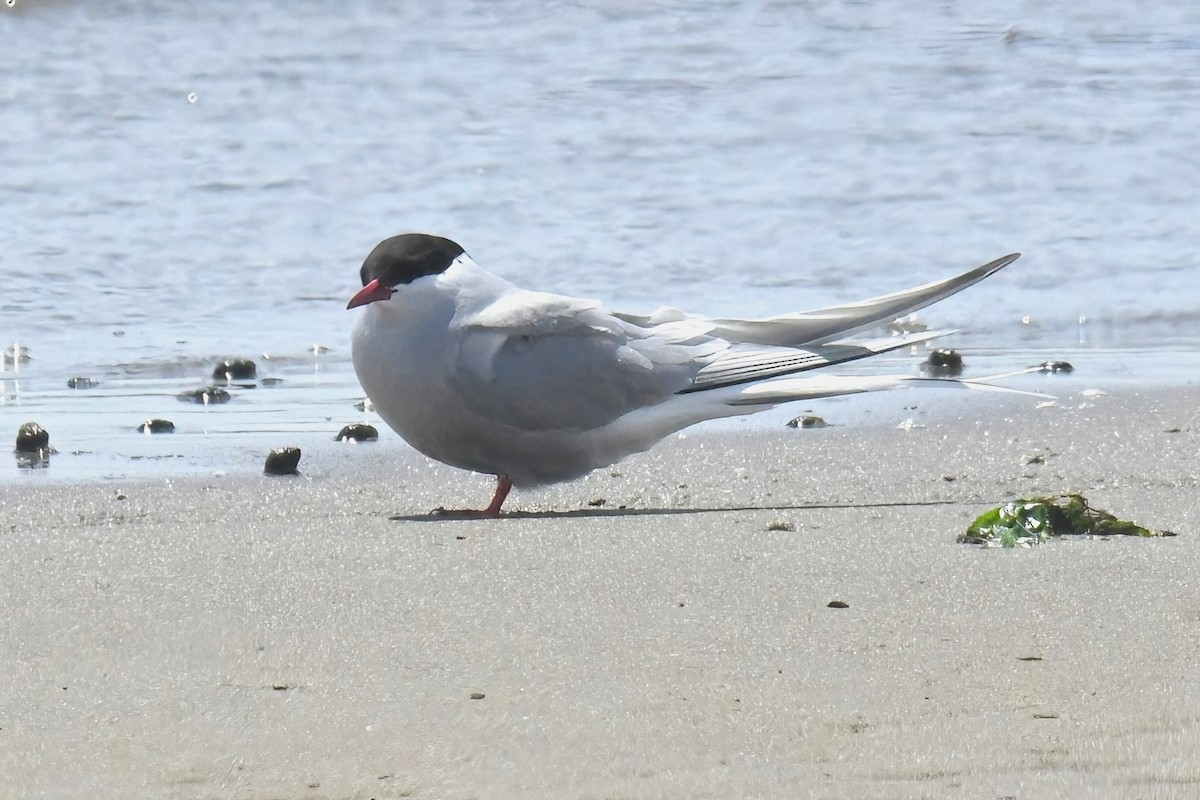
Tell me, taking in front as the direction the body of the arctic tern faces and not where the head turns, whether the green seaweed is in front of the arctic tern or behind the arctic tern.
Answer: behind

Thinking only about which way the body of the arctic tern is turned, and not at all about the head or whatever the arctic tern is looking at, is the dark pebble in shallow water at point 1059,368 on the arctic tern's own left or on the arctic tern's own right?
on the arctic tern's own right

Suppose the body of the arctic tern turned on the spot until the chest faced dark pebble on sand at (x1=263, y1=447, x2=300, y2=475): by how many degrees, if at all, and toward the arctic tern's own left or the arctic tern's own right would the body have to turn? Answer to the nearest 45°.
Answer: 0° — it already faces it

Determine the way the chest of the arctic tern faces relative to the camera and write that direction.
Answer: to the viewer's left

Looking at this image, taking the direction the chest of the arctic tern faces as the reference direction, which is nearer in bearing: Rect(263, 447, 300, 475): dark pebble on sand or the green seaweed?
the dark pebble on sand

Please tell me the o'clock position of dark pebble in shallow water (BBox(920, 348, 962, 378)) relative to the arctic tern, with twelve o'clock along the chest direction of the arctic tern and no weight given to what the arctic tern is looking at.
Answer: The dark pebble in shallow water is roughly at 4 o'clock from the arctic tern.

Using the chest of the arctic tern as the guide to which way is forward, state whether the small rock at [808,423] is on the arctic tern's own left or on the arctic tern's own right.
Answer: on the arctic tern's own right

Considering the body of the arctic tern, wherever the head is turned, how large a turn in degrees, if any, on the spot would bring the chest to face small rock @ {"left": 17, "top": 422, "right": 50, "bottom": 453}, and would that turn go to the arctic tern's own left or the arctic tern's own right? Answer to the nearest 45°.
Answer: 0° — it already faces it

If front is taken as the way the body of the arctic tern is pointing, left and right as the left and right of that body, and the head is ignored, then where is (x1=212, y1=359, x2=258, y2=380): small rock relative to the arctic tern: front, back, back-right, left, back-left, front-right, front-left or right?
front-right
